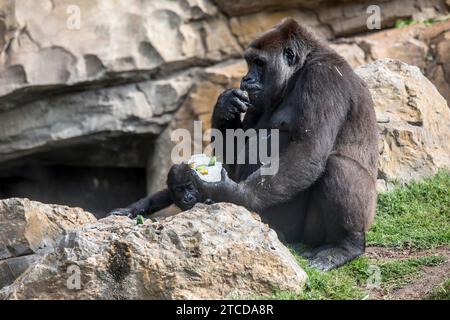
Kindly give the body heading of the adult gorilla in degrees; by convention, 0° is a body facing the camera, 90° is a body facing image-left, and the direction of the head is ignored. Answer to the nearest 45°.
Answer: approximately 90°

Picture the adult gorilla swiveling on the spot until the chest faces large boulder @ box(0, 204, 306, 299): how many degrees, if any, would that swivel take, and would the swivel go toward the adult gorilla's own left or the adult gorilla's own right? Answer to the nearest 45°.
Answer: approximately 45° to the adult gorilla's own left

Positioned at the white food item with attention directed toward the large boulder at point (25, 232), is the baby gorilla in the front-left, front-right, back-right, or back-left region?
front-right

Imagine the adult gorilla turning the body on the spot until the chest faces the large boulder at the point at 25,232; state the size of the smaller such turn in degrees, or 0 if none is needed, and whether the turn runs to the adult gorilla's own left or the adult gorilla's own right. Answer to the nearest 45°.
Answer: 0° — it already faces it

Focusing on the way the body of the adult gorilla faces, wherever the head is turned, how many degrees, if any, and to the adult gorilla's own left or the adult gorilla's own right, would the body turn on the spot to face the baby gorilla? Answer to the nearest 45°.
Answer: approximately 45° to the adult gorilla's own right

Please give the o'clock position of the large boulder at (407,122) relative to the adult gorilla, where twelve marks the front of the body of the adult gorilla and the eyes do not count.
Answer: The large boulder is roughly at 4 o'clock from the adult gorilla.
